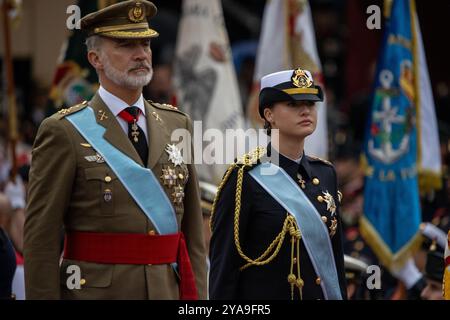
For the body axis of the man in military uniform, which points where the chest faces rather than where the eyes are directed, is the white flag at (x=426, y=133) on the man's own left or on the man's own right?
on the man's own left

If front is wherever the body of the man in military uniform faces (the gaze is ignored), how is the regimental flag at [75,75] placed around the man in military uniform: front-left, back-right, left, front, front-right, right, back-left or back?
back-left

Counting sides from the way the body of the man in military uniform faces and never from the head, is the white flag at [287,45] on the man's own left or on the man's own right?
on the man's own left

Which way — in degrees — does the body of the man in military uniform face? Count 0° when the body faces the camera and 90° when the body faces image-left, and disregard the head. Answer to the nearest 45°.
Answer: approximately 315°

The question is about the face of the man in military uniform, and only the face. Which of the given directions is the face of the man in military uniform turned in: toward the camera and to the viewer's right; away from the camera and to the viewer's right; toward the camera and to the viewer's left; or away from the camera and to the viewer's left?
toward the camera and to the viewer's right

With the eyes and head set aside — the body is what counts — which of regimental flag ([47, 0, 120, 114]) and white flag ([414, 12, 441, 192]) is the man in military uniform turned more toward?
the white flag

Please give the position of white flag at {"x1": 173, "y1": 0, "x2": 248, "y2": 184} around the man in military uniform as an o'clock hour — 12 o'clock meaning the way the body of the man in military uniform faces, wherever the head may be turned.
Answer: The white flag is roughly at 8 o'clock from the man in military uniform.
